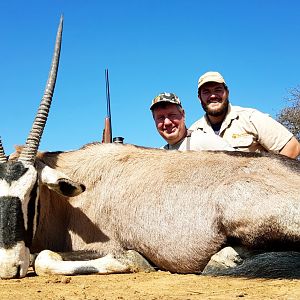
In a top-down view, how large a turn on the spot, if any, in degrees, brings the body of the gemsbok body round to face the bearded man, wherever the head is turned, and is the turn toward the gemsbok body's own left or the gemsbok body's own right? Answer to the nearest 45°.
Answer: approximately 135° to the gemsbok body's own right

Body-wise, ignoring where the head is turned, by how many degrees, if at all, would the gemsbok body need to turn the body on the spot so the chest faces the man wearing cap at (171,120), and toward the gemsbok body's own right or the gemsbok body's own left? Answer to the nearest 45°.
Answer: approximately 90° to the gemsbok body's own right

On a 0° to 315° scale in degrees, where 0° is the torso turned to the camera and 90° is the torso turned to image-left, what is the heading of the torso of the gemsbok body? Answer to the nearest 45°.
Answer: approximately 90°

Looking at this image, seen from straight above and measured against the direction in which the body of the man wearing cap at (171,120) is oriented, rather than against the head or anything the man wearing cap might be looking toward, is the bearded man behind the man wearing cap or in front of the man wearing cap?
behind
